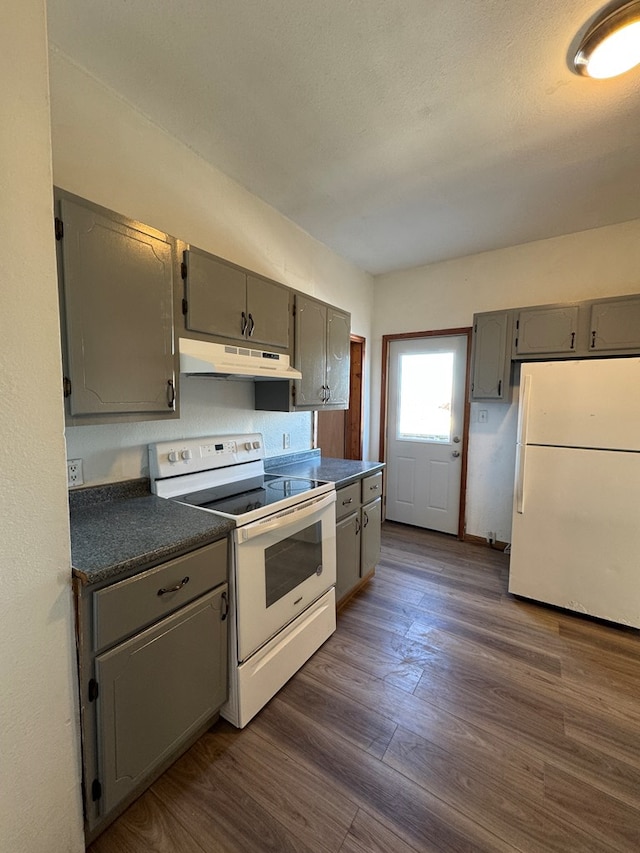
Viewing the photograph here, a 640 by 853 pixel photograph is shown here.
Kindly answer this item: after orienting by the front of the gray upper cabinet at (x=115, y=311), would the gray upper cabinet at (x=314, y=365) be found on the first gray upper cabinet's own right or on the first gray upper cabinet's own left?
on the first gray upper cabinet's own left

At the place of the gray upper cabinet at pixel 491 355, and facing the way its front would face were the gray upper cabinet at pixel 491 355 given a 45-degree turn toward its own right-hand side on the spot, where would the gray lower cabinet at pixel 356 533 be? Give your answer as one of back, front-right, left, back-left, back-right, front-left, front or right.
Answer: front

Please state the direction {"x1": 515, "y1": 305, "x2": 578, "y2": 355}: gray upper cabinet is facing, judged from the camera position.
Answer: facing the viewer

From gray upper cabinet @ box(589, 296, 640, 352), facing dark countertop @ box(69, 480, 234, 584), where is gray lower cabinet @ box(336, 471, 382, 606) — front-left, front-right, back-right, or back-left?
front-right

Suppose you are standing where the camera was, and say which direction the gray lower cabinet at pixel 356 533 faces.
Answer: facing the viewer and to the right of the viewer

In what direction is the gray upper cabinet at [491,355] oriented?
toward the camera

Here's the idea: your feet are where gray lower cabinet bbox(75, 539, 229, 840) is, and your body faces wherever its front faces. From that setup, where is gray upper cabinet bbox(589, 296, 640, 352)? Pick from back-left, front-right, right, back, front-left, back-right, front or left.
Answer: front-left

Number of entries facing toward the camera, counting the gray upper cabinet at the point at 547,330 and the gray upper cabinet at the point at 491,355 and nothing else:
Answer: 2

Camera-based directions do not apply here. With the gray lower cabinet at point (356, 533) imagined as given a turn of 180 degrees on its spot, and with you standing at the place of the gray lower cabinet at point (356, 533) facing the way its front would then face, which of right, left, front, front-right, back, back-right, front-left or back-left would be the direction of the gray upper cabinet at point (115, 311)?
left

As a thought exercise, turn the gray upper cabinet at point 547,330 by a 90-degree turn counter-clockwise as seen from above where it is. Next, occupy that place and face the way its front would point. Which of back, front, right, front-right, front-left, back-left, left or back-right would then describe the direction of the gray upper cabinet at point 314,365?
back-right

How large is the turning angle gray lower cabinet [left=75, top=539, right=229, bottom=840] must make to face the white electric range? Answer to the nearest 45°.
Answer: approximately 90° to its left

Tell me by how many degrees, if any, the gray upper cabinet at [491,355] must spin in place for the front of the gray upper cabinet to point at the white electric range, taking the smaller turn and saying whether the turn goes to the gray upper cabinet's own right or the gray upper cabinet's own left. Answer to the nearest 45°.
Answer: approximately 45° to the gray upper cabinet's own right

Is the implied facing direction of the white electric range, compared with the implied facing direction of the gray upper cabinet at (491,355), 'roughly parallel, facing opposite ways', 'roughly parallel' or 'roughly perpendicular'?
roughly perpendicular

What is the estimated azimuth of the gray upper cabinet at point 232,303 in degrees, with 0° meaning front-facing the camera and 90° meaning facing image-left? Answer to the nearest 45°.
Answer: approximately 315°

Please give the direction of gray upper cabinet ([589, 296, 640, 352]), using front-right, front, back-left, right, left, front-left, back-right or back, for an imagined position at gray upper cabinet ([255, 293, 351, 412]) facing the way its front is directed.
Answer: front-left
